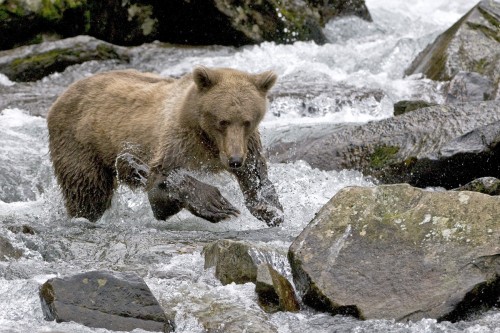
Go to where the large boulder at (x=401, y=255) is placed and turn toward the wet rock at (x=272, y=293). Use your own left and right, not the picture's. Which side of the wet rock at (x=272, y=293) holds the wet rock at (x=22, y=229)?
right

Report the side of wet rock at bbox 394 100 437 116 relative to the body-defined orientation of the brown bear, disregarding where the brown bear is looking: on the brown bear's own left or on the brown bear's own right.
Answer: on the brown bear's own left

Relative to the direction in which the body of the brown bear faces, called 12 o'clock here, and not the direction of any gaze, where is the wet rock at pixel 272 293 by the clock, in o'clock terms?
The wet rock is roughly at 1 o'clock from the brown bear.

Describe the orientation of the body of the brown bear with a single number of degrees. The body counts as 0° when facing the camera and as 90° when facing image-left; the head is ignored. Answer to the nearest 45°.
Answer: approximately 315°

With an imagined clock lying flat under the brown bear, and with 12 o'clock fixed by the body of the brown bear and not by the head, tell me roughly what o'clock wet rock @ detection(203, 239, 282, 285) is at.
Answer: The wet rock is roughly at 1 o'clock from the brown bear.

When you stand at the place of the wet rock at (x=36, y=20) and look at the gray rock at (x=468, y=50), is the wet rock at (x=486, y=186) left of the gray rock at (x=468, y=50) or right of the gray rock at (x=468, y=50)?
right

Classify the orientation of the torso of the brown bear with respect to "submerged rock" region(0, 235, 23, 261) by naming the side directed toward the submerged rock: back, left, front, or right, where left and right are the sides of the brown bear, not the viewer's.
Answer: right

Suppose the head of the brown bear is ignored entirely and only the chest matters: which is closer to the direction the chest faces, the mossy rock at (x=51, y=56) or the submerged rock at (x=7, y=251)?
the submerged rock

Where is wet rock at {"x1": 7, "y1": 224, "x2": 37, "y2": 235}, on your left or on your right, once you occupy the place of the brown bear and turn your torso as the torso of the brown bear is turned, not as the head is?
on your right
